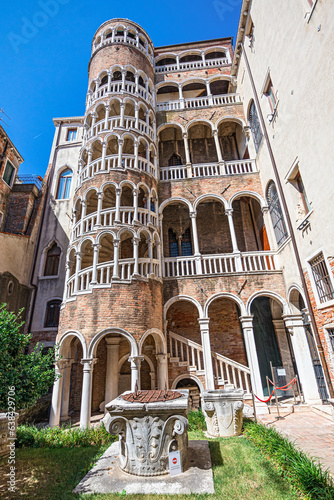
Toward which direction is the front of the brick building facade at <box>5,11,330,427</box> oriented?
toward the camera

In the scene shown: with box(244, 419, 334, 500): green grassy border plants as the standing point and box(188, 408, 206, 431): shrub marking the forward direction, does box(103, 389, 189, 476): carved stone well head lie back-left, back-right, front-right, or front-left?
front-left

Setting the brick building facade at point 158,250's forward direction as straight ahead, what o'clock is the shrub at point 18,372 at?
The shrub is roughly at 1 o'clock from the brick building facade.
